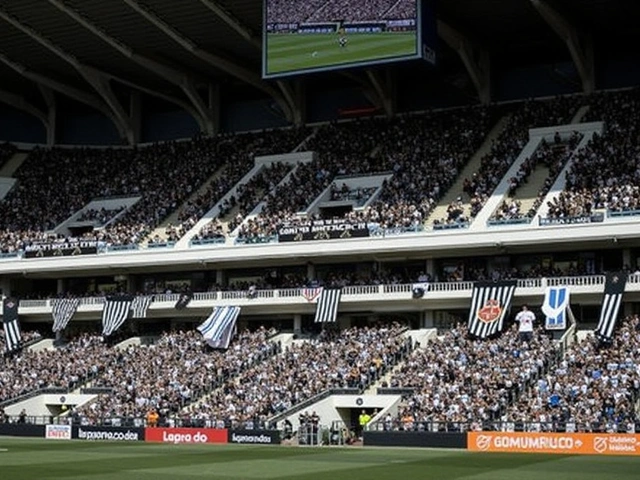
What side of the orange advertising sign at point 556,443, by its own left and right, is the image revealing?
front
